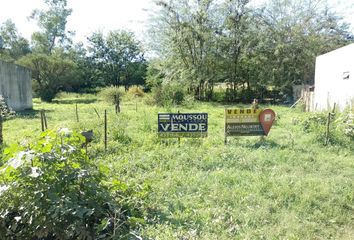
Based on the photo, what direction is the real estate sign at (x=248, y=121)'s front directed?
toward the camera

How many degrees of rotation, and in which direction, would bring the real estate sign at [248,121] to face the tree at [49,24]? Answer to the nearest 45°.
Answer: approximately 135° to its right

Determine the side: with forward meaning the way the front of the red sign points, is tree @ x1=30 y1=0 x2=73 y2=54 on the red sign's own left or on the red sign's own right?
on the red sign's own right

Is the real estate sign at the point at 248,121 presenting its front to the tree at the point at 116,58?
no

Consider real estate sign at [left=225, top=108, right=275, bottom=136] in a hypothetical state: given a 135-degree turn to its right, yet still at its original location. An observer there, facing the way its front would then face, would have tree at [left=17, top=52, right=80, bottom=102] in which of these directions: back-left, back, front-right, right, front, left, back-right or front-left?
front

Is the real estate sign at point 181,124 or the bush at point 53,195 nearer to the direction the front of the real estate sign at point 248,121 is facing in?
the bush

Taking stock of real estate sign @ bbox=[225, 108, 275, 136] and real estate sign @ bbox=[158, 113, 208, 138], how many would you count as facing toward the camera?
2

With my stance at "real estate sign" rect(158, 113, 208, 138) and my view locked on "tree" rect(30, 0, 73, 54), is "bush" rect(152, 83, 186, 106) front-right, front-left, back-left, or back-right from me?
front-right

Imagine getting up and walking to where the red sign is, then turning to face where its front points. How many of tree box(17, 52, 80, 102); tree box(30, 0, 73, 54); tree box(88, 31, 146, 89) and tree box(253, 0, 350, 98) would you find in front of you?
0

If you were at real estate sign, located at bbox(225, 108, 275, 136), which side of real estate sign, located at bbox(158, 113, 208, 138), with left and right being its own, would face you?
left

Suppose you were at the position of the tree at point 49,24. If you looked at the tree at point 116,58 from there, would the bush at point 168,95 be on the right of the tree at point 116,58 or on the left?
right

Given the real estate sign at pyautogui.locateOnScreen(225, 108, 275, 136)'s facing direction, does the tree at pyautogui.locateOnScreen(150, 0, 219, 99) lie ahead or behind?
behind

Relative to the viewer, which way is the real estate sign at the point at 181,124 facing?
toward the camera

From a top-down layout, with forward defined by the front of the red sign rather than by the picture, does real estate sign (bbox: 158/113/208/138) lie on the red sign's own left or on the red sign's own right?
on the red sign's own right

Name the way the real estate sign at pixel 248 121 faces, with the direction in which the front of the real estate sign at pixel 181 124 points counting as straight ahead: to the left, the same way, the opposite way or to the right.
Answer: the same way
